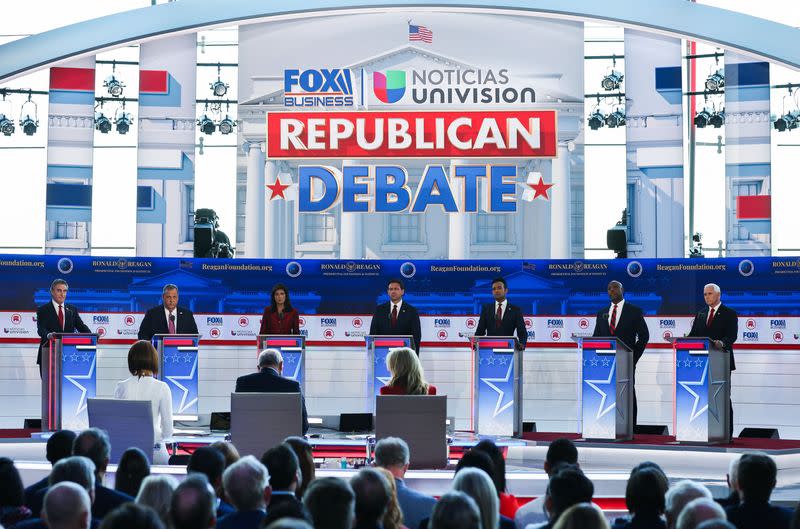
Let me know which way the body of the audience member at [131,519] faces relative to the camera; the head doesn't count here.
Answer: away from the camera

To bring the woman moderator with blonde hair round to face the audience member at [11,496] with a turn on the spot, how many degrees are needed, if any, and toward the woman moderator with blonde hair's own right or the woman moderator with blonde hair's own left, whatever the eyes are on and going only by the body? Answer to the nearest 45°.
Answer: approximately 135° to the woman moderator with blonde hair's own left

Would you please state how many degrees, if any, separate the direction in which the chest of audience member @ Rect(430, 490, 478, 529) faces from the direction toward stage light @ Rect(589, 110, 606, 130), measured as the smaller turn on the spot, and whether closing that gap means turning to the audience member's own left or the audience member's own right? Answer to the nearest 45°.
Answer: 0° — they already face it

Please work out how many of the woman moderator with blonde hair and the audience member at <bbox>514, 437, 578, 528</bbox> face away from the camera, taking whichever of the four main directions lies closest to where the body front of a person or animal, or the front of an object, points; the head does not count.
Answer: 2

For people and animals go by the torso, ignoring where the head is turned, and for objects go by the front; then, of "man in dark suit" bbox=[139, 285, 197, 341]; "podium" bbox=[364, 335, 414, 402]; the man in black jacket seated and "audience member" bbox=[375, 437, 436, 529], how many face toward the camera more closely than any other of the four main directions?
2

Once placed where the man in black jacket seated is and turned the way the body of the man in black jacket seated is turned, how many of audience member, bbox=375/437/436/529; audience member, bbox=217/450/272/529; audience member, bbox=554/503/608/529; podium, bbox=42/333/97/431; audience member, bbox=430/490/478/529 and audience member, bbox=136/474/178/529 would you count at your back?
5

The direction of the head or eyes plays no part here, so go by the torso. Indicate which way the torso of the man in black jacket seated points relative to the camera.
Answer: away from the camera

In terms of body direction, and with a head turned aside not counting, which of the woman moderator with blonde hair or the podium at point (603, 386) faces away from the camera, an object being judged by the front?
the woman moderator with blonde hair

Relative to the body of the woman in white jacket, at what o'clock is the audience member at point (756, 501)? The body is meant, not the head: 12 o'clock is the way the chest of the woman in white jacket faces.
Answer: The audience member is roughly at 5 o'clock from the woman in white jacket.

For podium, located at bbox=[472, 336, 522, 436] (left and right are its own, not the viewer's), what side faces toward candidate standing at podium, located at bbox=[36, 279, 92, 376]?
right

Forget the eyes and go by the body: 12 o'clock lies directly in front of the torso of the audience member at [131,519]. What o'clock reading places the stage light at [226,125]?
The stage light is roughly at 12 o'clock from the audience member.

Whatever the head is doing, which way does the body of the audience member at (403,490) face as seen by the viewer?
away from the camera

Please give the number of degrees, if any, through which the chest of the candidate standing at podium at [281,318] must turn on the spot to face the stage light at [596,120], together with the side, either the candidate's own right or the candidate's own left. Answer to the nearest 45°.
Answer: approximately 135° to the candidate's own left
